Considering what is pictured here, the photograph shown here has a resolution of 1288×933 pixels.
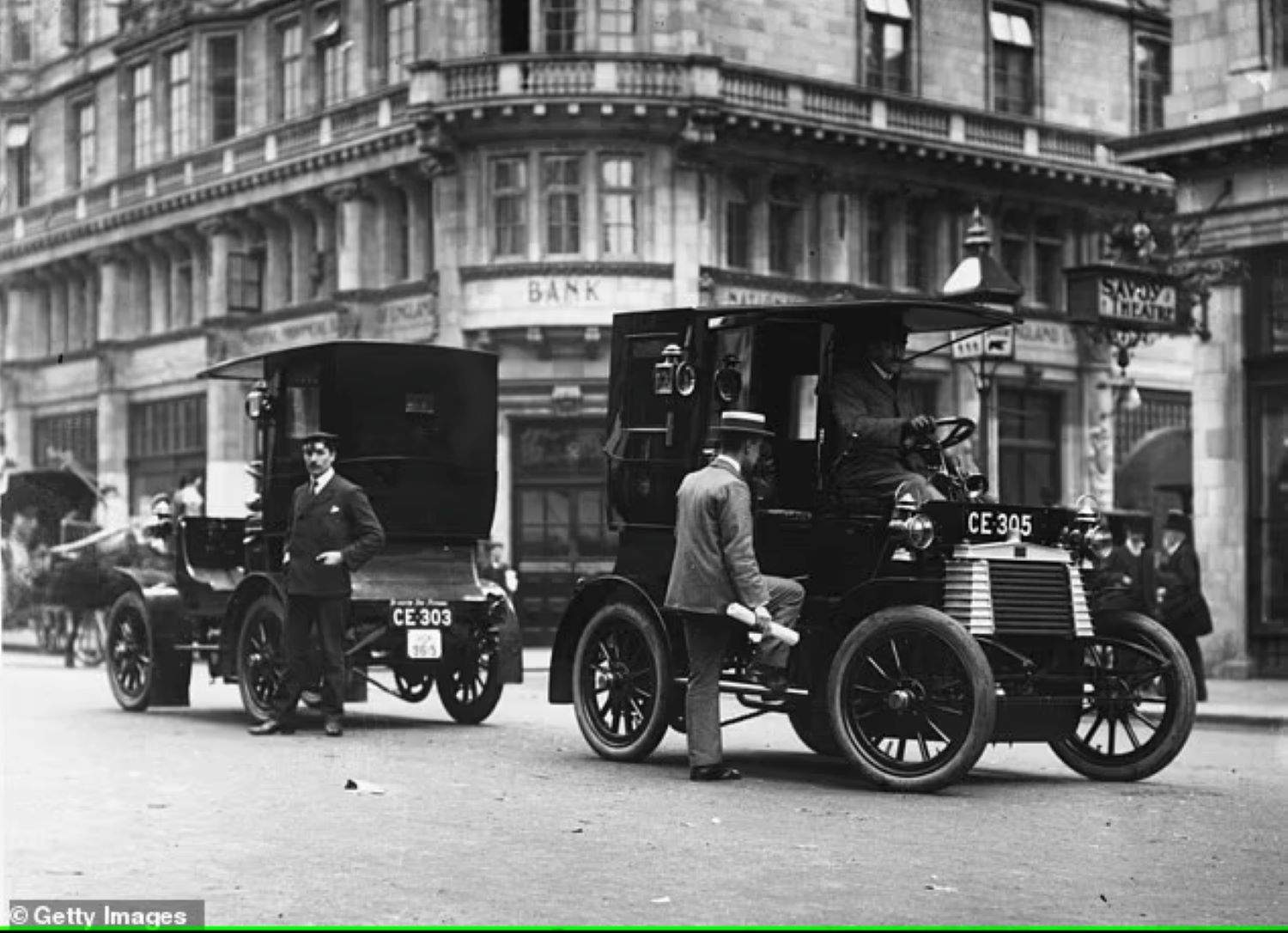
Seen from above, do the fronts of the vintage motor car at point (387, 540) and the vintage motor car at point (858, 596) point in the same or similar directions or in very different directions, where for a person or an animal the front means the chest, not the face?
very different directions

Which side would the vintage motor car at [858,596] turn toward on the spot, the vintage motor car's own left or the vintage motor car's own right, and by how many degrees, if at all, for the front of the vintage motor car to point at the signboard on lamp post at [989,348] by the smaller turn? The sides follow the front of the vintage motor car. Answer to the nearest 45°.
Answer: approximately 135° to the vintage motor car's own left

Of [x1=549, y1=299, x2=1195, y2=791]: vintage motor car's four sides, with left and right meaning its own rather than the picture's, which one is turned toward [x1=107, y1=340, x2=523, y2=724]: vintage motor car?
back

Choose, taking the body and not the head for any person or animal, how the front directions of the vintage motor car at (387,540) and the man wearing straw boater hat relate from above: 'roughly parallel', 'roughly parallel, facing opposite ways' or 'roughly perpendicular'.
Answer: roughly perpendicular

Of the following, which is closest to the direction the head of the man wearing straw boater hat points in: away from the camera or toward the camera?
away from the camera

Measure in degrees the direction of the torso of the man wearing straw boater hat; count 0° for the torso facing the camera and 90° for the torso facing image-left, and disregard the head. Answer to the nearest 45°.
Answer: approximately 225°

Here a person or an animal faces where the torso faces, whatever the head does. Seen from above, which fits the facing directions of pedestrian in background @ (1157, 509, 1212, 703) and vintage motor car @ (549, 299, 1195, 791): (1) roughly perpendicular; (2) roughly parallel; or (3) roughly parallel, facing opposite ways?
roughly perpendicular

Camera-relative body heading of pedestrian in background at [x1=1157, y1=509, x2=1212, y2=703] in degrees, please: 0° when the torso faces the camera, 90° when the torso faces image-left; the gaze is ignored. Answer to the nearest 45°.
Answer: approximately 45°

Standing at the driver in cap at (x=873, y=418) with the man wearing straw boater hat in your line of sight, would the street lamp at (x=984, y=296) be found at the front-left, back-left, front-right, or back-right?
back-right
